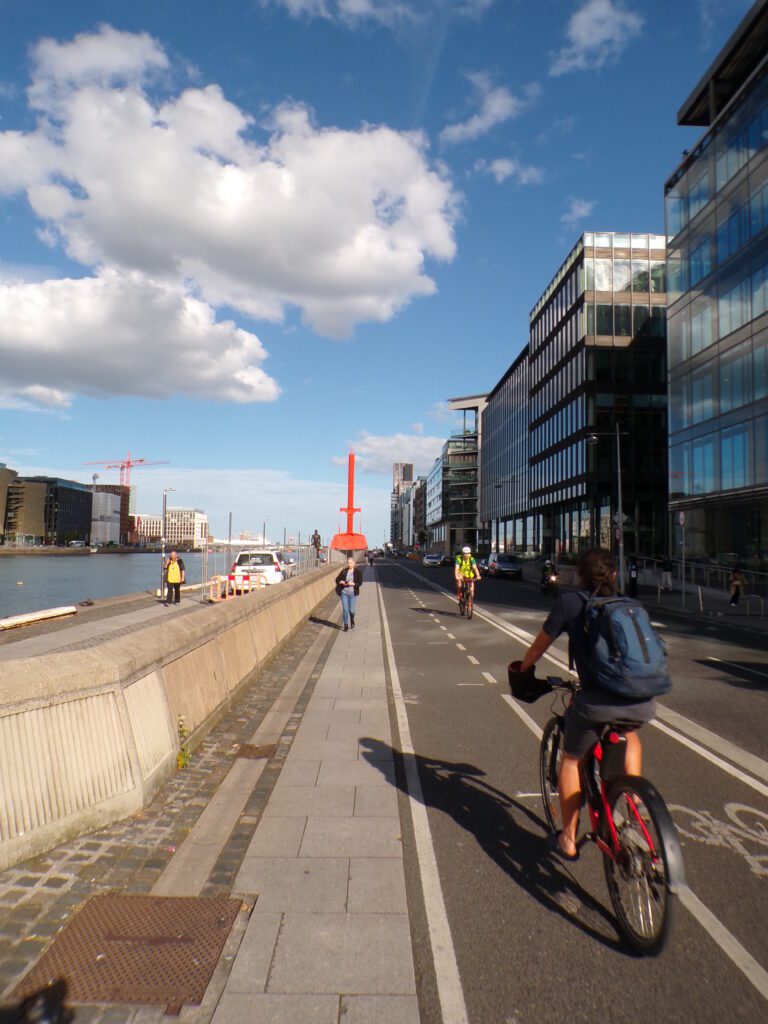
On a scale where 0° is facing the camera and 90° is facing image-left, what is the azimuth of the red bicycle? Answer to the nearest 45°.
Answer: approximately 135°

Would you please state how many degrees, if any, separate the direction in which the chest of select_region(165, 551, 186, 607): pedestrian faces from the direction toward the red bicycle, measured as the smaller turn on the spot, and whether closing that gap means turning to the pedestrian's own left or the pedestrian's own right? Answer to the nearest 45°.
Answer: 0° — they already face it

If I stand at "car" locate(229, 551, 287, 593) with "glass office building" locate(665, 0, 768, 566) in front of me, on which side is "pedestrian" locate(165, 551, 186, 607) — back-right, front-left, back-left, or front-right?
back-right

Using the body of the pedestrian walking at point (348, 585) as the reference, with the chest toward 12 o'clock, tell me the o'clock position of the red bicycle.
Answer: The red bicycle is roughly at 12 o'clock from the pedestrian walking.

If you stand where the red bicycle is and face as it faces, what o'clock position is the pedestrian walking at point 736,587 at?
The pedestrian walking is roughly at 2 o'clock from the red bicycle.

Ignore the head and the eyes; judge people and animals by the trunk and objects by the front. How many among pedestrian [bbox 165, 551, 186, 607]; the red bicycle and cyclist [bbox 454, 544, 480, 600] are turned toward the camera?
2

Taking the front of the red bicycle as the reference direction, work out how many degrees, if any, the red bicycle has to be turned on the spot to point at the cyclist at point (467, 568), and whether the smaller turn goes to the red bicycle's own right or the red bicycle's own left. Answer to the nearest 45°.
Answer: approximately 45° to the red bicycle's own right

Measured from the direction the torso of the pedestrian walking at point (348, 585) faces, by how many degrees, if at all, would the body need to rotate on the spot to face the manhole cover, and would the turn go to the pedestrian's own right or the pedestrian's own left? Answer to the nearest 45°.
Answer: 0° — they already face it

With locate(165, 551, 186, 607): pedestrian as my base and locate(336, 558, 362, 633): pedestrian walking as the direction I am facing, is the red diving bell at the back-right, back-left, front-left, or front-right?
back-left

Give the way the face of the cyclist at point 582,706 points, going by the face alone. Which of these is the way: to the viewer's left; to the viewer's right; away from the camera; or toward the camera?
away from the camera

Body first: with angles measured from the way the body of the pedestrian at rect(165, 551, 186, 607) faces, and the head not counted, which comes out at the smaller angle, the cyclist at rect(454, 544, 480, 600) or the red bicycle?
the red bicycle

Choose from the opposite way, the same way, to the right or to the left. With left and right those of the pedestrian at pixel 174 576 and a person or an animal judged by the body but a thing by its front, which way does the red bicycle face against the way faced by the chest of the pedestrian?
the opposite way

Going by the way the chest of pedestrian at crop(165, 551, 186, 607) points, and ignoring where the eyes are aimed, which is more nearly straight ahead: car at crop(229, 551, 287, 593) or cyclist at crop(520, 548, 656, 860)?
the cyclist
